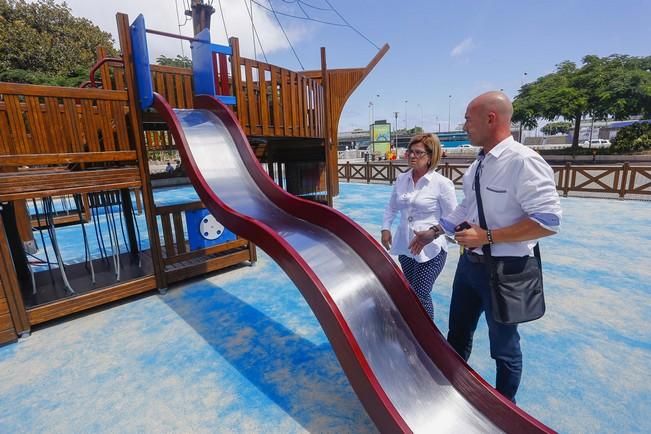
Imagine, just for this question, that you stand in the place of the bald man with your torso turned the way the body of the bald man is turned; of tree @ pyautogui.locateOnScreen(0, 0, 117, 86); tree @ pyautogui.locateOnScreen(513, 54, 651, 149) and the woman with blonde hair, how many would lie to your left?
0

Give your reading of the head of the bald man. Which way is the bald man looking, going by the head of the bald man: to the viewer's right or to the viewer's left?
to the viewer's left

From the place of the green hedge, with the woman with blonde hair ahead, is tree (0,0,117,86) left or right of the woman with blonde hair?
right

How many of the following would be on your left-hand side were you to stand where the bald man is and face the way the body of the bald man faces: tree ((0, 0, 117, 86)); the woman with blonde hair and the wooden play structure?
0

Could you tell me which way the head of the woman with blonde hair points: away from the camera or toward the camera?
toward the camera

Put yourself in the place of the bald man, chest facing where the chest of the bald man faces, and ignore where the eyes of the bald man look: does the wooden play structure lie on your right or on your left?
on your right

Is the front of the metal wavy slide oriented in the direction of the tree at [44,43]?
no

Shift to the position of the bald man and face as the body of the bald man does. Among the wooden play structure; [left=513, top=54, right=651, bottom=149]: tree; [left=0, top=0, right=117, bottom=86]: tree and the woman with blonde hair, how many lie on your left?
0

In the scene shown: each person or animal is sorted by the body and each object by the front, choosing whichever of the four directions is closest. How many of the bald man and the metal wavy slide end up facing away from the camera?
0

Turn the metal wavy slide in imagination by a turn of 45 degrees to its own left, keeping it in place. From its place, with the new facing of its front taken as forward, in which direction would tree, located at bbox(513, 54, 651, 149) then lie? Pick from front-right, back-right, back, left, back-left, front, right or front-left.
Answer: front-left

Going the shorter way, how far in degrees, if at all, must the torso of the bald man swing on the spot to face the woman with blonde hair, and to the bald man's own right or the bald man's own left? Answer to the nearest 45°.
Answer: approximately 90° to the bald man's own right

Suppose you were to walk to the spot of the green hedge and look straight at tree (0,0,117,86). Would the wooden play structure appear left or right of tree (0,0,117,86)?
left

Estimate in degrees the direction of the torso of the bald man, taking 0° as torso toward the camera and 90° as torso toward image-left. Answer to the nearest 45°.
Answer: approximately 45°

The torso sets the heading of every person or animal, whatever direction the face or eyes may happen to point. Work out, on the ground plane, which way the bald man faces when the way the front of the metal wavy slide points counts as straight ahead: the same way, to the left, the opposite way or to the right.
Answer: to the right
